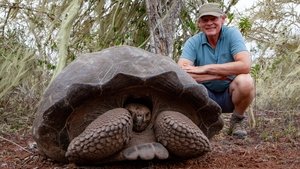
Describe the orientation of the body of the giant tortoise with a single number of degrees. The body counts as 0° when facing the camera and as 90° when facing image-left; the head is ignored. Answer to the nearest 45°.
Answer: approximately 0°
